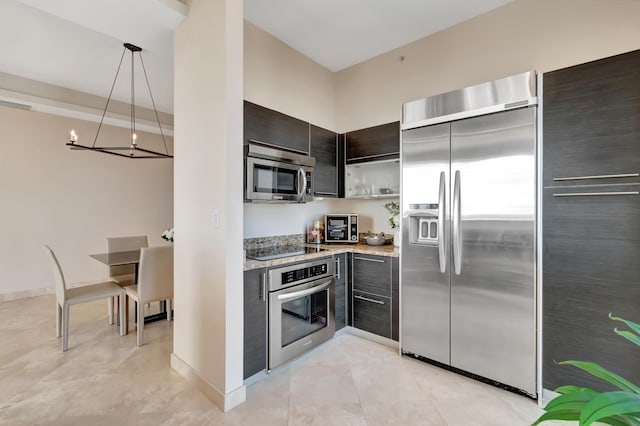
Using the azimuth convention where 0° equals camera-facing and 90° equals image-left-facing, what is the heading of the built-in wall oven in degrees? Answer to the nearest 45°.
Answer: approximately 315°

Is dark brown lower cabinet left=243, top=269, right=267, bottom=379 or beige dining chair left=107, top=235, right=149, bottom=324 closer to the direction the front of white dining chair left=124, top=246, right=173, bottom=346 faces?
the beige dining chair

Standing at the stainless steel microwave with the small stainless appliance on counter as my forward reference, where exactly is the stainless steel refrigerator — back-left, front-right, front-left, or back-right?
front-right

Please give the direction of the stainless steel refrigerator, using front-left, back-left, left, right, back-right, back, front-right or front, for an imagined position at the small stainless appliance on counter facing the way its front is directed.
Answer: front-left

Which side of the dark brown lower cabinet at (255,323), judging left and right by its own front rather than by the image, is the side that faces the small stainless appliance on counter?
left

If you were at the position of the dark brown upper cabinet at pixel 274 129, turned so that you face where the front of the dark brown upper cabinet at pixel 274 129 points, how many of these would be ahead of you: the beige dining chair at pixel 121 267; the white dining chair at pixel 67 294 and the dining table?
0

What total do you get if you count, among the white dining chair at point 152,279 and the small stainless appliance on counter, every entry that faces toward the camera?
1

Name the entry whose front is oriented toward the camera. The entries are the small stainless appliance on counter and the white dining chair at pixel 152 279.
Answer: the small stainless appliance on counter

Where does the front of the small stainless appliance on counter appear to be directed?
toward the camera

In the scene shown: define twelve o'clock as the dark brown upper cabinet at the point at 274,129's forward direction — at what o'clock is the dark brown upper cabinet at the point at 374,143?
the dark brown upper cabinet at the point at 374,143 is roughly at 10 o'clock from the dark brown upper cabinet at the point at 274,129.

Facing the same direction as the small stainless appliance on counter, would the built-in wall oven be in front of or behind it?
in front

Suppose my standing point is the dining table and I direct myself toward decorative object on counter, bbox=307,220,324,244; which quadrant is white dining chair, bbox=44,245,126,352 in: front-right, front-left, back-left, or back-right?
back-right

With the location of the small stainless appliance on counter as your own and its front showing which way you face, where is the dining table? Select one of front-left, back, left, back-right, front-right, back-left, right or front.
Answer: right

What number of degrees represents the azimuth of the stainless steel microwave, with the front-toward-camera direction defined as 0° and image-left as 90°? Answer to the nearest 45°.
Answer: approximately 315°

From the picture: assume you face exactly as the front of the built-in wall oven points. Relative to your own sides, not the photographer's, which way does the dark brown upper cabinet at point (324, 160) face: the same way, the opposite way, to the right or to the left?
the same way
